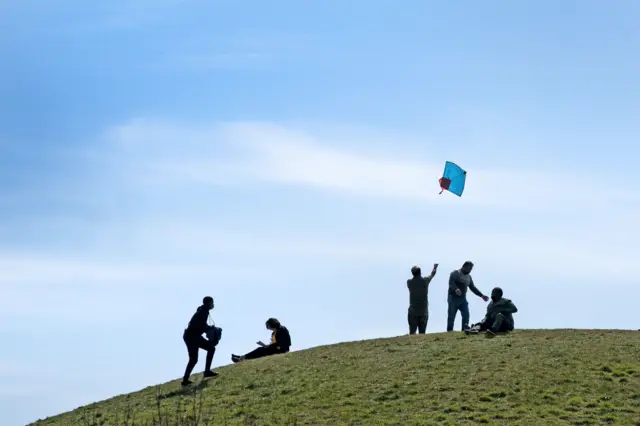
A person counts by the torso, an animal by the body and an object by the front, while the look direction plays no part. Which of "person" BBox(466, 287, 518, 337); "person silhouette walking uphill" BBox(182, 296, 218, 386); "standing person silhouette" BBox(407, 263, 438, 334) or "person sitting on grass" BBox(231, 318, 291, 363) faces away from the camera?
"standing person silhouette" BBox(407, 263, 438, 334)

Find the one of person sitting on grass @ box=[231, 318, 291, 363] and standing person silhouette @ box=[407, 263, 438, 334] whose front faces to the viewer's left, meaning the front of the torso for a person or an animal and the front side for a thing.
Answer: the person sitting on grass

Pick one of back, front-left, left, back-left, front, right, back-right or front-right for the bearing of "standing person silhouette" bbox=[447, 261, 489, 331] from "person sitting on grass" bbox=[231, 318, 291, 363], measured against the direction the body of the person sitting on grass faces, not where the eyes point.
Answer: back

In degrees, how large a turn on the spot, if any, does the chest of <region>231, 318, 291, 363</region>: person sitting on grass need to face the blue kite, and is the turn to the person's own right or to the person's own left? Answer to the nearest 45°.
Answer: approximately 180°

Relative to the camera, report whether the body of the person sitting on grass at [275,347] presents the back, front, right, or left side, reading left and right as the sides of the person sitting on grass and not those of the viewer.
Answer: left

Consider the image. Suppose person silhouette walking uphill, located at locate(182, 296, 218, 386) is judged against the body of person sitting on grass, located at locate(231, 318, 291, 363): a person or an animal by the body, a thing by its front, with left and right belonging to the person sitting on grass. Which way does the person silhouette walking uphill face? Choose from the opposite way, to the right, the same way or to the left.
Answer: the opposite way

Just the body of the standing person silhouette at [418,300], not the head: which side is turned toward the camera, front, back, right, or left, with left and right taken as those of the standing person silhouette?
back

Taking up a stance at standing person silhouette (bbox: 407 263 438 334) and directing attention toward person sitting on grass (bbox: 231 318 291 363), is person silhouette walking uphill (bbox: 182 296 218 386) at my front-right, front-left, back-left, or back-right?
front-left

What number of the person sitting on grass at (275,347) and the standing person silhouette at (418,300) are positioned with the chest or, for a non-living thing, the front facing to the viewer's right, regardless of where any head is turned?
0

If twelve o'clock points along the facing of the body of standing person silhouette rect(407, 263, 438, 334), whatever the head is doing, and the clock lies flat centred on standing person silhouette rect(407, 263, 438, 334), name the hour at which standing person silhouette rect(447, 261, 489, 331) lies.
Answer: standing person silhouette rect(447, 261, 489, 331) is roughly at 3 o'clock from standing person silhouette rect(407, 263, 438, 334).
